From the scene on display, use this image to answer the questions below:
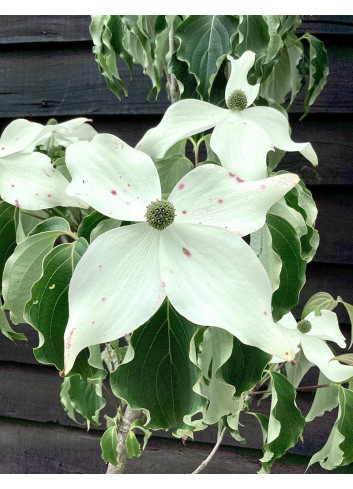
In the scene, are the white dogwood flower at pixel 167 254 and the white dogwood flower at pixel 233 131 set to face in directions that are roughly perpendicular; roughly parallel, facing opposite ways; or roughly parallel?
roughly parallel

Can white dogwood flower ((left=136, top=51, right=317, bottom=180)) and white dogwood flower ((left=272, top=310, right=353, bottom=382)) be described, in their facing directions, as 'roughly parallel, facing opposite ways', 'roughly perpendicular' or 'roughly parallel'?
roughly parallel

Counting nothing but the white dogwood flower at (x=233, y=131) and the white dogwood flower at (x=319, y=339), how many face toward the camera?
2

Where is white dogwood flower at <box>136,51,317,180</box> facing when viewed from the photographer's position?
facing the viewer

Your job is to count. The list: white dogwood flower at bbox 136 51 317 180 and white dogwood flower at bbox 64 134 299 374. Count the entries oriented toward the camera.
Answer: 2

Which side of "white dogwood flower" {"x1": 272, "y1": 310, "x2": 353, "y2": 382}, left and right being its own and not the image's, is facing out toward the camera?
front

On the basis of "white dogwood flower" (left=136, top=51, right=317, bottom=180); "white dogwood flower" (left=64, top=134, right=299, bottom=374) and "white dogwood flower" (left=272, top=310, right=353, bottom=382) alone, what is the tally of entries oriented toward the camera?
3
